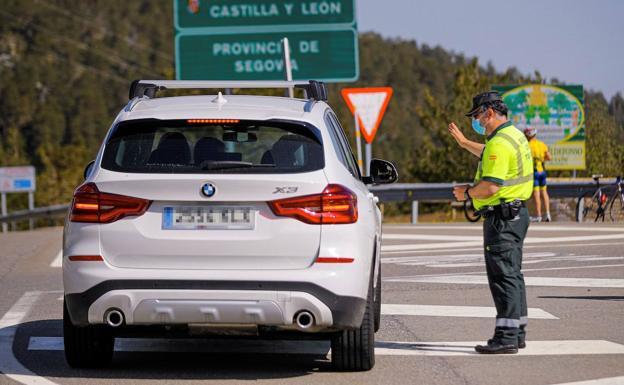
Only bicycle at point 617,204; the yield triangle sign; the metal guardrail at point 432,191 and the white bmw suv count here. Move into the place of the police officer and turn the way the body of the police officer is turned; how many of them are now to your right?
3

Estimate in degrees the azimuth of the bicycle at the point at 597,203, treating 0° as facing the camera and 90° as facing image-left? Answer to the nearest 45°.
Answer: approximately 270°

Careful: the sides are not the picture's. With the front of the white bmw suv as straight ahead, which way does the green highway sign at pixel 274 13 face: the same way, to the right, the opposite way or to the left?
the opposite way

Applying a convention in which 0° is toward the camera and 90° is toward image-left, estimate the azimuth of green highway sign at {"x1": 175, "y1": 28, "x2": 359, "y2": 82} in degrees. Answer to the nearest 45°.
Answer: approximately 0°

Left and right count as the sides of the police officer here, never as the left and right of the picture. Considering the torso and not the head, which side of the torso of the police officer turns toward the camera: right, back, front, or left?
left

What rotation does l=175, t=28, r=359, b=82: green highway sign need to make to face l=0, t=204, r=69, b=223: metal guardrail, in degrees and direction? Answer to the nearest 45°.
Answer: approximately 135° to its right

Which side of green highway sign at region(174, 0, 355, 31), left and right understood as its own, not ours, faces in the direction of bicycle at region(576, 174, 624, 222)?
left

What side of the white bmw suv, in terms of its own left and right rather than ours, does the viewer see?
back

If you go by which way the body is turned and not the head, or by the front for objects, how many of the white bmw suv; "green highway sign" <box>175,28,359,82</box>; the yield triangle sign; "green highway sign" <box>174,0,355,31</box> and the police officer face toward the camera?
3

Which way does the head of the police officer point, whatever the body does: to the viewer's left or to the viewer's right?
to the viewer's left

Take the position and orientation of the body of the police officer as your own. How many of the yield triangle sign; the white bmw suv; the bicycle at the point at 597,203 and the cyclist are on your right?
3

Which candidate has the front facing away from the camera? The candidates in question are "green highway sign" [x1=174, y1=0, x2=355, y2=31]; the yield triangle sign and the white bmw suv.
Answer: the white bmw suv

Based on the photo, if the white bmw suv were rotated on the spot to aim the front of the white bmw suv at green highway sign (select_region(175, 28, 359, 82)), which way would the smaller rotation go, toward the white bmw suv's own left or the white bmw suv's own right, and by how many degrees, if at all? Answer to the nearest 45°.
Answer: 0° — it already faces it

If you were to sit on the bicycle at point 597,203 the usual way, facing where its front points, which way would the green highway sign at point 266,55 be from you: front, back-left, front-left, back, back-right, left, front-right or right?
back
